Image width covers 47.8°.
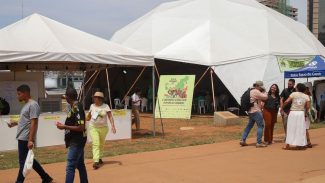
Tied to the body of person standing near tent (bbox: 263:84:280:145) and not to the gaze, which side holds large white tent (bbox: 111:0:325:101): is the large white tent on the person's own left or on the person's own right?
on the person's own right

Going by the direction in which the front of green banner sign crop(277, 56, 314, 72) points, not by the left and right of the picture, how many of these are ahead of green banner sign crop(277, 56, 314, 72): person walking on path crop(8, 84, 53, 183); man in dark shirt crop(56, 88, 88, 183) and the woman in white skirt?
3

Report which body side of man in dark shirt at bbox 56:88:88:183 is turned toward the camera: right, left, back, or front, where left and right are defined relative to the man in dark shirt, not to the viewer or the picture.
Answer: left

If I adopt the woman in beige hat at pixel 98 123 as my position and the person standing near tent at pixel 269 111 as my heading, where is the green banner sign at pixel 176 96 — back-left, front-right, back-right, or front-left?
front-left

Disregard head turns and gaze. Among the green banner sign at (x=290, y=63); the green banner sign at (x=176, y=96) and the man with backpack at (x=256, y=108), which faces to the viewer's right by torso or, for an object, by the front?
the man with backpack

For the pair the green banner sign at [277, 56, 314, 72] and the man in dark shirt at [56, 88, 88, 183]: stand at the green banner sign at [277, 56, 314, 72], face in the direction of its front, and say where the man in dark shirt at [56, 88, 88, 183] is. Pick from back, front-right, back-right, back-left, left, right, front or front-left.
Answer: front

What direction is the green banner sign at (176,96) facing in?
toward the camera
